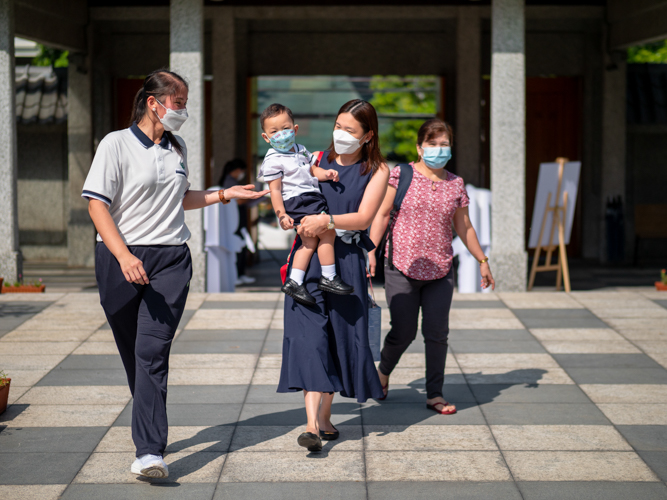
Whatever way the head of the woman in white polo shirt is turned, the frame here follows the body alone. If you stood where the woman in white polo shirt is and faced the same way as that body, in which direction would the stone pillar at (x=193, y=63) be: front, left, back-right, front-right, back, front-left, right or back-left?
back-left

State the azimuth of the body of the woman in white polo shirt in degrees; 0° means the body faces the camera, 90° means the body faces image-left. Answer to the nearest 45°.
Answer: approximately 315°

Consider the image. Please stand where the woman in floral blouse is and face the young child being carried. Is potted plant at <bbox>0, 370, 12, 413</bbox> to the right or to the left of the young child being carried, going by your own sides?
right

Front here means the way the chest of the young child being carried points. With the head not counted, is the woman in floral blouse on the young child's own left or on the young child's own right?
on the young child's own left

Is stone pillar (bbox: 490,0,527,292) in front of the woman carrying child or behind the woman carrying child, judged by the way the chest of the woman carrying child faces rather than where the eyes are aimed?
behind

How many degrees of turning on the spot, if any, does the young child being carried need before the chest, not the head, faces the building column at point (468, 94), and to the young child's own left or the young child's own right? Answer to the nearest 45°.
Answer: approximately 135° to the young child's own left

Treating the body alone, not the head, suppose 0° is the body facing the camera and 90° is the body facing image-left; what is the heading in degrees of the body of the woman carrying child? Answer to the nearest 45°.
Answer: approximately 45°

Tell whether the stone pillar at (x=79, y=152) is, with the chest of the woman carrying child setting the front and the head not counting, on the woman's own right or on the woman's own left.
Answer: on the woman's own right

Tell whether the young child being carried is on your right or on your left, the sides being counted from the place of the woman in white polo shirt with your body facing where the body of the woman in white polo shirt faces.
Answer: on your left
